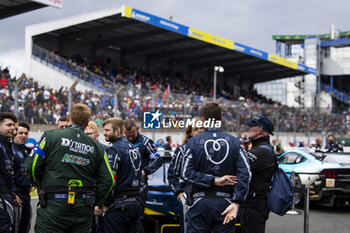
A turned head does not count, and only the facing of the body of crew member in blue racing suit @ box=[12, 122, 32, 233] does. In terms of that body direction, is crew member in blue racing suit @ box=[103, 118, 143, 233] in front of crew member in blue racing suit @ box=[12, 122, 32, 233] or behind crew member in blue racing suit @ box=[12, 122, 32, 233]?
in front

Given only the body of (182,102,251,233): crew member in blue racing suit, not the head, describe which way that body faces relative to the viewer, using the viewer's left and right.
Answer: facing away from the viewer

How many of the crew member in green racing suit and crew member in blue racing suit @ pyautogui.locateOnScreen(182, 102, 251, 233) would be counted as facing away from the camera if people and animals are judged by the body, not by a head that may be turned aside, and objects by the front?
2

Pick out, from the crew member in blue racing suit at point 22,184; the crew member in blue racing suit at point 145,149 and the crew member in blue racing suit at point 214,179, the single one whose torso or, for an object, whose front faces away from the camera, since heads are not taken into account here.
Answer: the crew member in blue racing suit at point 214,179

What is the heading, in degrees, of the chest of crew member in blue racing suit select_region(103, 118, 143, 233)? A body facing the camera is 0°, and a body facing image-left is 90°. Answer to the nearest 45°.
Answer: approximately 135°

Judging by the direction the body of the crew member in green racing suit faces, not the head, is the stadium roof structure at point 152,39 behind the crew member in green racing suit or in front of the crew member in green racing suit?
in front

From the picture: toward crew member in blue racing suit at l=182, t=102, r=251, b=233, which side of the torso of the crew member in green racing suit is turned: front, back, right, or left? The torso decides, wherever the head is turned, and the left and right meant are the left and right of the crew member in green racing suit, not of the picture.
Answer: right

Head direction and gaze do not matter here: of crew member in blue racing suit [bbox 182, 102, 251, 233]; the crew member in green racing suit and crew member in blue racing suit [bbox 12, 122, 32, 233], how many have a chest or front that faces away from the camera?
2

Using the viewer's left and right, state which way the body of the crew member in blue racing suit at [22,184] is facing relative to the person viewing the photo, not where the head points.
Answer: facing the viewer and to the right of the viewer

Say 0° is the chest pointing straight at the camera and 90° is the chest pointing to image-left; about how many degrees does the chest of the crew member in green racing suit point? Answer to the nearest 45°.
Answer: approximately 180°
